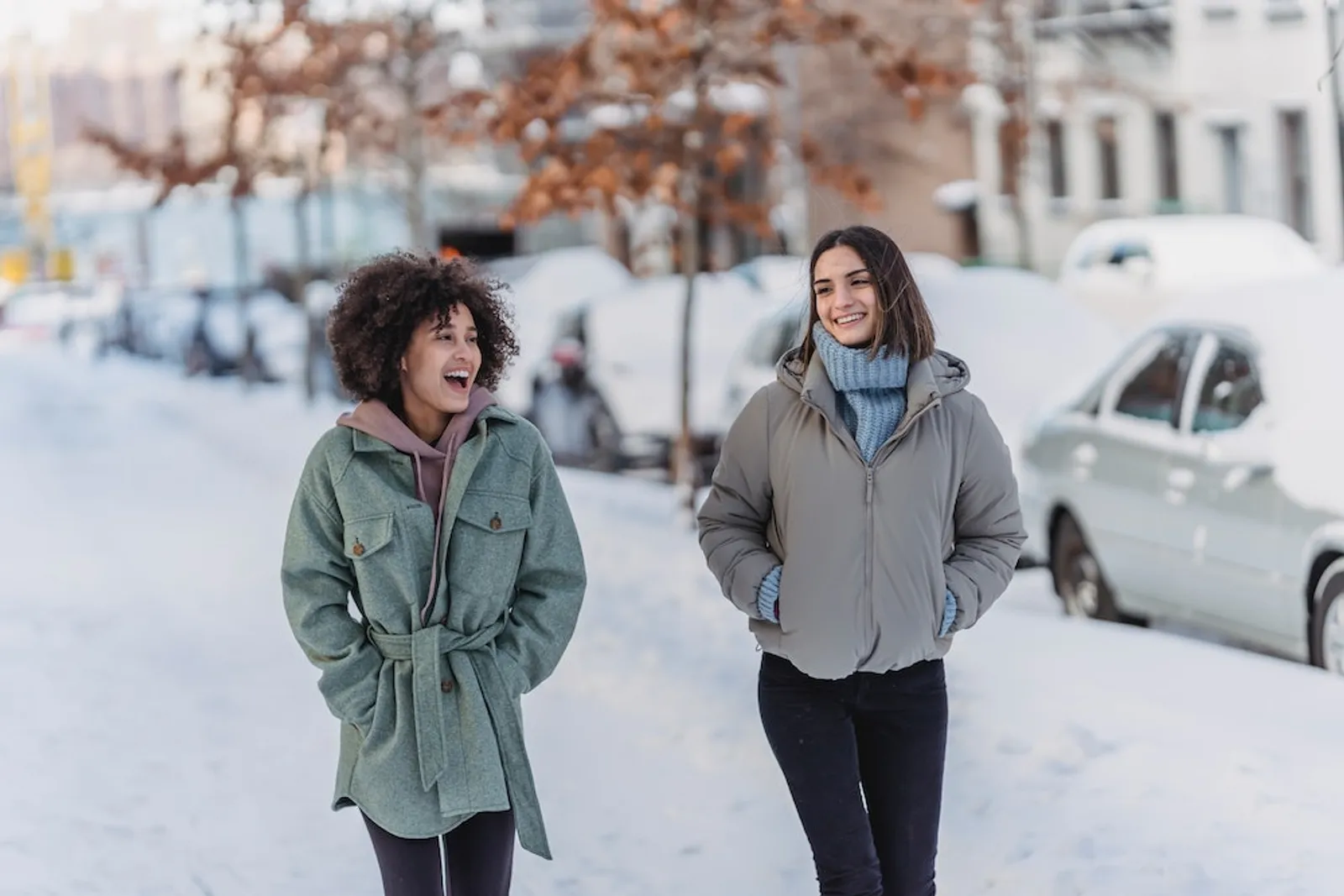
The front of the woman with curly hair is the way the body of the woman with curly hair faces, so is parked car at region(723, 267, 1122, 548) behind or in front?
behind

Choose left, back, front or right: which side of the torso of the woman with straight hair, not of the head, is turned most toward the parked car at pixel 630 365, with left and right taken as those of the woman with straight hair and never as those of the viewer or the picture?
back

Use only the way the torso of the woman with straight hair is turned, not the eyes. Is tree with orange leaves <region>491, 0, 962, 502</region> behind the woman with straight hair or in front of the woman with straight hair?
behind

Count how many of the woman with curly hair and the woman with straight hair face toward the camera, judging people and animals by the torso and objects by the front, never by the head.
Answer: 2

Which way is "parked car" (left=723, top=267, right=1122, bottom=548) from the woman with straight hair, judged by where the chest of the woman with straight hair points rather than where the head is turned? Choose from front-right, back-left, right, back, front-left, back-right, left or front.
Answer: back

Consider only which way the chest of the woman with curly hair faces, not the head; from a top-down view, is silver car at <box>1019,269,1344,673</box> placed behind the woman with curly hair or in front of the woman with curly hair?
behind

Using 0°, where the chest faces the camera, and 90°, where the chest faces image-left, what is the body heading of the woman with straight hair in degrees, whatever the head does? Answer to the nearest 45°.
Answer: approximately 0°

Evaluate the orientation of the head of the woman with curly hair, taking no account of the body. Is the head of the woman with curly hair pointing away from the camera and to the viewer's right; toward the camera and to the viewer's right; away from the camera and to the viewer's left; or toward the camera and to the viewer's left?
toward the camera and to the viewer's right

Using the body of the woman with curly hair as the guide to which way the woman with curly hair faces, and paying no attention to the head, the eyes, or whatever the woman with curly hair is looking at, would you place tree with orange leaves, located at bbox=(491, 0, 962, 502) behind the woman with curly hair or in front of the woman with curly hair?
behind

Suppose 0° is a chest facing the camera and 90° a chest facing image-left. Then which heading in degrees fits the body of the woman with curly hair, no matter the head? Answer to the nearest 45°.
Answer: approximately 0°

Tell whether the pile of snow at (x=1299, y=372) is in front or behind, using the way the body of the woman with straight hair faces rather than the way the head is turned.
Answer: behind
